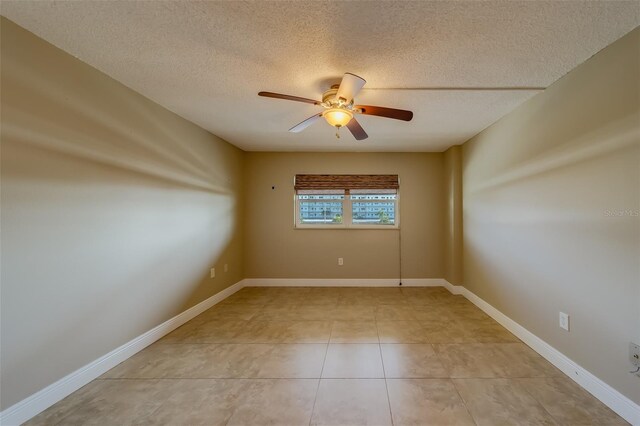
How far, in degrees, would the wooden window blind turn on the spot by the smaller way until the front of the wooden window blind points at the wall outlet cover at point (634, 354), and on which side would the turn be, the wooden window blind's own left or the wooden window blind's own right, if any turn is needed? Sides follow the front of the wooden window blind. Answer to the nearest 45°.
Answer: approximately 45° to the wooden window blind's own left

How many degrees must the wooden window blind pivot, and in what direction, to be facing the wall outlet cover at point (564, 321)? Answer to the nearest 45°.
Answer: approximately 45° to its left

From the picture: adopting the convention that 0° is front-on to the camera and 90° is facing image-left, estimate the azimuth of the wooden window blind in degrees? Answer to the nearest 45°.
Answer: approximately 0°
